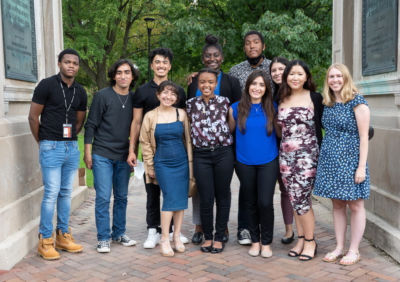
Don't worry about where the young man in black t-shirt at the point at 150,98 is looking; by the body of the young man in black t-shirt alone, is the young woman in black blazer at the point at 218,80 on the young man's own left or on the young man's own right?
on the young man's own left

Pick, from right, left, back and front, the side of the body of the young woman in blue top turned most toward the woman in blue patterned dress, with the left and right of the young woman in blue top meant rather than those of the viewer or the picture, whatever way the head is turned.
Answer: left

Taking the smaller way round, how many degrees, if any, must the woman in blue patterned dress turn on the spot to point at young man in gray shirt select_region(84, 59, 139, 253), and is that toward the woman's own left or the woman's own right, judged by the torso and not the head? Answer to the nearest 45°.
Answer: approximately 45° to the woman's own right

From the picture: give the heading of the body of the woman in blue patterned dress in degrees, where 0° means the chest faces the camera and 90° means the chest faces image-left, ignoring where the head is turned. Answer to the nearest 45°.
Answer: approximately 45°

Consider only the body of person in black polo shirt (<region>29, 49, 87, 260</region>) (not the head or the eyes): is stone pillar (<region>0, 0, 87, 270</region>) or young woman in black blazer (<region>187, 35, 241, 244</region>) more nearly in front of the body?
the young woman in black blazer

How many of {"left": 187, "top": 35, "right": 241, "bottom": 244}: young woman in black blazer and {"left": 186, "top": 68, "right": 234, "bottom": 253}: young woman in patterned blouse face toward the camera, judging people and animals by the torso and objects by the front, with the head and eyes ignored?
2

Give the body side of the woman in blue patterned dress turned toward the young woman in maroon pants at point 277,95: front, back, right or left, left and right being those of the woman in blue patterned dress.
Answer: right
